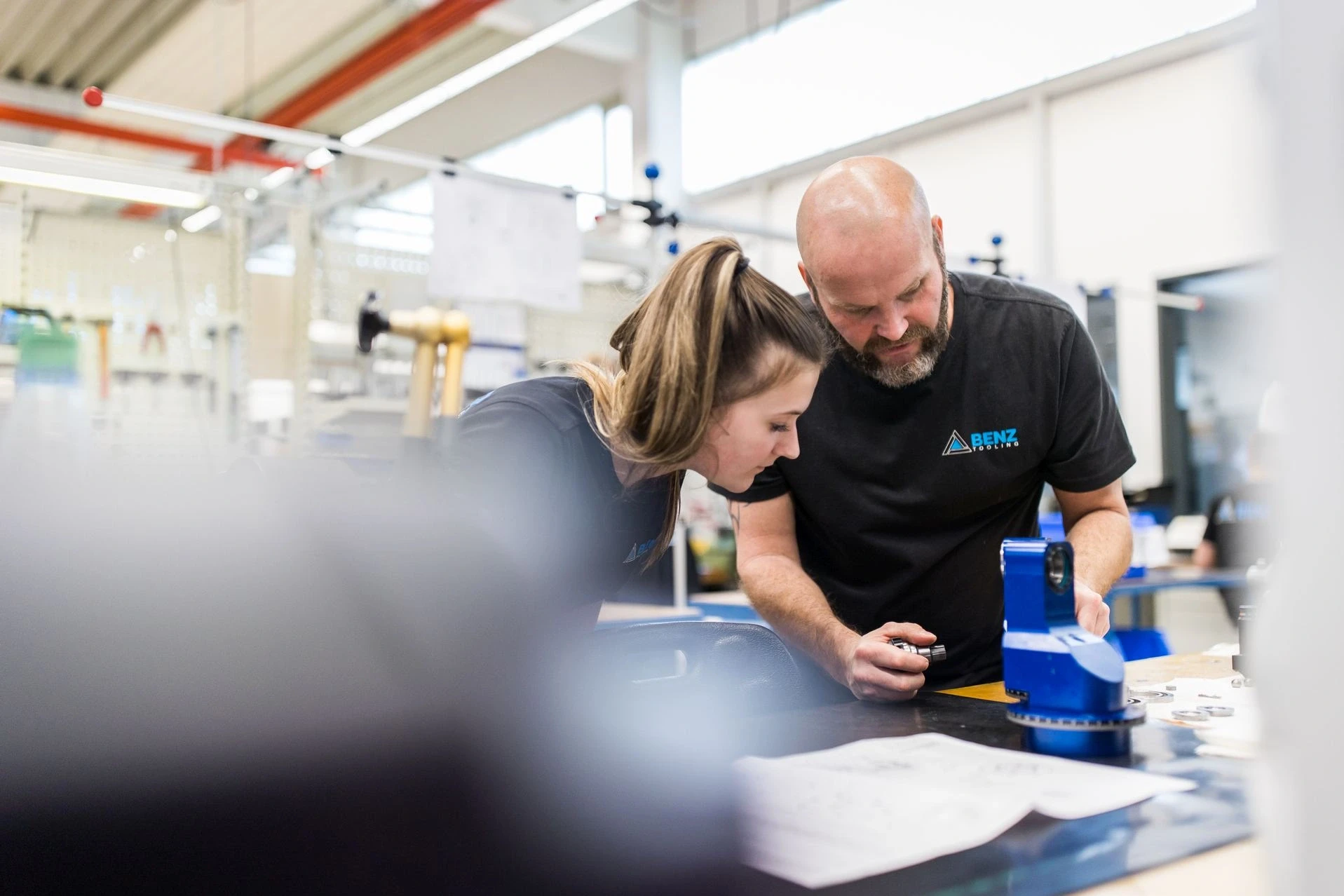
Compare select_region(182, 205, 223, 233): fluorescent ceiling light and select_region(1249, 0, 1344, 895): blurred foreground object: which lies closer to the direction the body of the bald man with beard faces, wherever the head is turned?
the blurred foreground object

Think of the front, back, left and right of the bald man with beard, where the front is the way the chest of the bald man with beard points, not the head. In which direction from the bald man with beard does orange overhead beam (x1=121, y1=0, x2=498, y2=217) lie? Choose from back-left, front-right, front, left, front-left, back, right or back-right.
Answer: back-right

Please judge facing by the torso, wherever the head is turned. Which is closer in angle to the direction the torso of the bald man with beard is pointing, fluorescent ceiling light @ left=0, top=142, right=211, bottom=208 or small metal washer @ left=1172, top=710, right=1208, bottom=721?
the small metal washer

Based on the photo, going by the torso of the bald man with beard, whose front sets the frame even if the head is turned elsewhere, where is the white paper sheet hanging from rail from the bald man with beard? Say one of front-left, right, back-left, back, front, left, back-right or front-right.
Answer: back-right

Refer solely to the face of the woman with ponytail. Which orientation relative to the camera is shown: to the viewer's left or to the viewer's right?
to the viewer's right

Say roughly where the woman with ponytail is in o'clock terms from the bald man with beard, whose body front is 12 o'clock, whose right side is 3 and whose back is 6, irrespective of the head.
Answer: The woman with ponytail is roughly at 1 o'clock from the bald man with beard.

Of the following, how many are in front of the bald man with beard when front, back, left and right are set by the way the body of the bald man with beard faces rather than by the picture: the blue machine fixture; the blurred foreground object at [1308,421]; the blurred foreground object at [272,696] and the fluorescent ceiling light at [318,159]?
3

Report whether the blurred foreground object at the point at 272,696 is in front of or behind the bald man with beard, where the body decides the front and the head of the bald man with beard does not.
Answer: in front

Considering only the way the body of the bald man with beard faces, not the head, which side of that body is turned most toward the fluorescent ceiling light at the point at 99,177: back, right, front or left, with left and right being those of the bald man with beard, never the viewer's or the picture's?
right

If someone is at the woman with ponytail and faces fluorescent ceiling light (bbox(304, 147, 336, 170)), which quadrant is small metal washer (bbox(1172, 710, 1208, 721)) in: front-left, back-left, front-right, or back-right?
back-right

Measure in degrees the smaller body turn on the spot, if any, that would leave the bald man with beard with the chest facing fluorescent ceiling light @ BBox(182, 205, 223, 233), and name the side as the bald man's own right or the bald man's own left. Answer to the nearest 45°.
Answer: approximately 135° to the bald man's own right

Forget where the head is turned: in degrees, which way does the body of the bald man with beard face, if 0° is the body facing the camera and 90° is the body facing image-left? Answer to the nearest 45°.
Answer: approximately 0°
